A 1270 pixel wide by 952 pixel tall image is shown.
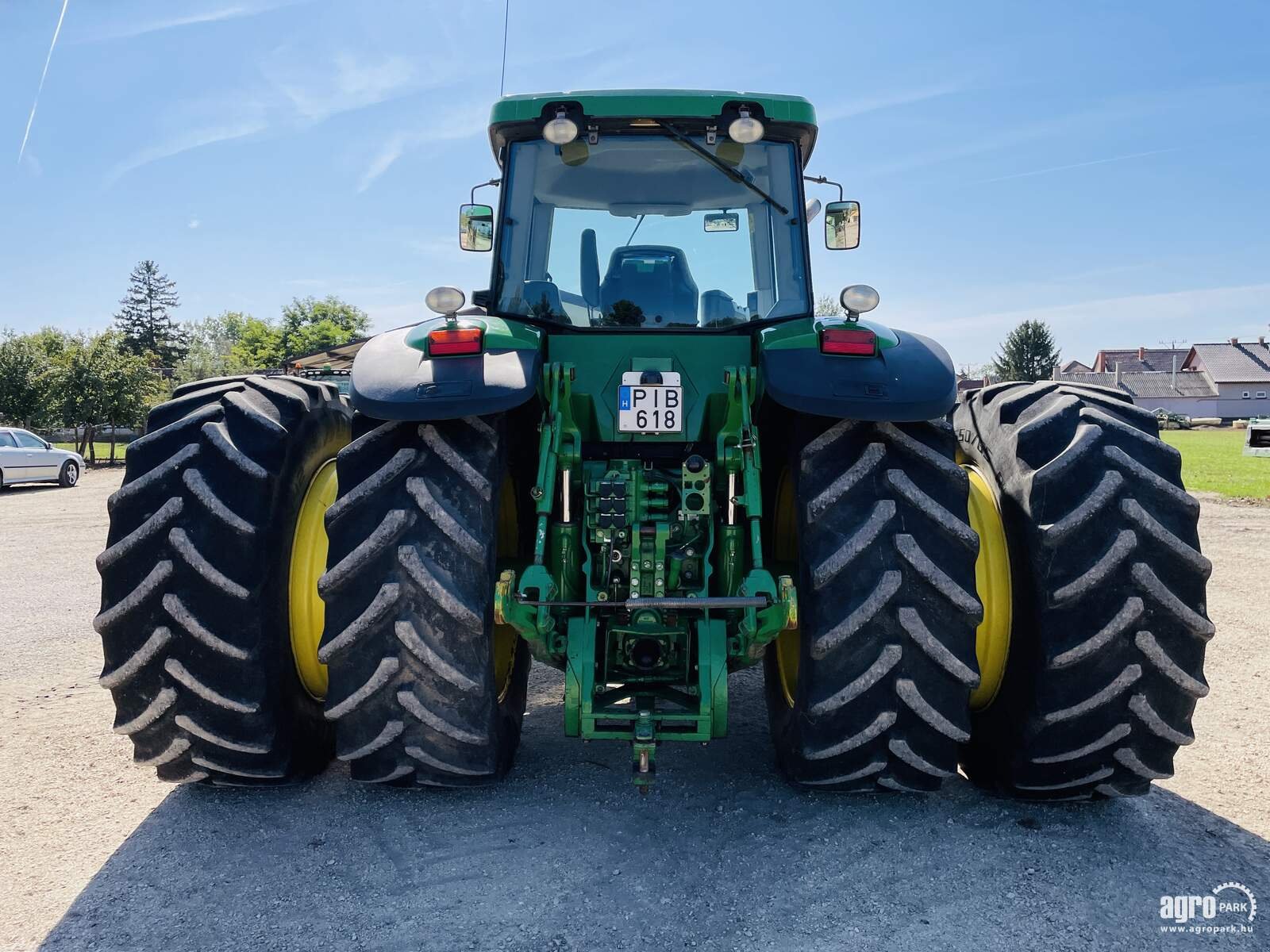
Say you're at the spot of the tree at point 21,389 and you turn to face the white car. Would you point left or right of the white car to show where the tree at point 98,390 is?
left

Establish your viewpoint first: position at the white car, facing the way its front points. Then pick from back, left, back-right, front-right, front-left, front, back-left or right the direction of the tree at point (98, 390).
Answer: left

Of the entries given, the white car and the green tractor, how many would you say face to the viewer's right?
1

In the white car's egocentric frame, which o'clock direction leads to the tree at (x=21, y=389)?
The tree is roughly at 9 o'clock from the white car.

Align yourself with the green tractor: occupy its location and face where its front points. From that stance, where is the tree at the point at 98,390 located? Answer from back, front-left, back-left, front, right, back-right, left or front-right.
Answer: front-left

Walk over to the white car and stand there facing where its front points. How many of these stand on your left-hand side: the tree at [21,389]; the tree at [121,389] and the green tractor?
2

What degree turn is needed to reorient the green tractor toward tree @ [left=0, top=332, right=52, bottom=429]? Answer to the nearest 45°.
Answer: approximately 45° to its left

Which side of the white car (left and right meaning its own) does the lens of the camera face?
right

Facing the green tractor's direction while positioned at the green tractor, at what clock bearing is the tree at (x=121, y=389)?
The tree is roughly at 11 o'clock from the green tractor.

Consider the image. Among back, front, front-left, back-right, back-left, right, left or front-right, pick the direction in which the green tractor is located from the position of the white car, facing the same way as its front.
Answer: right

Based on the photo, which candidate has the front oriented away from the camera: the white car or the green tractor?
the green tractor

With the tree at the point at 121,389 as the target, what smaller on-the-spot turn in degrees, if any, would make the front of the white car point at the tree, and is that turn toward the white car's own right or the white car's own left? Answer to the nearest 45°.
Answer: approximately 90° to the white car's own left

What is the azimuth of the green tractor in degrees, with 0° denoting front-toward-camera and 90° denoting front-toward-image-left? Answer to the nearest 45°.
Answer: approximately 180°

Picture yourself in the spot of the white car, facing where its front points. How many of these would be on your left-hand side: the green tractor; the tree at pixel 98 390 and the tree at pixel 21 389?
2
